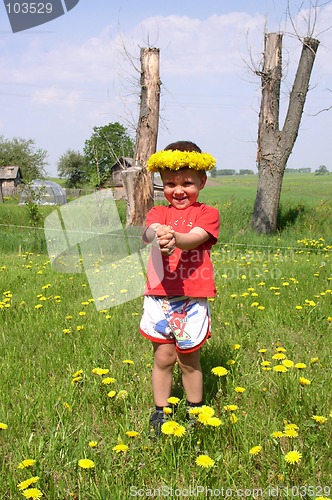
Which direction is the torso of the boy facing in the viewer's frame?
toward the camera

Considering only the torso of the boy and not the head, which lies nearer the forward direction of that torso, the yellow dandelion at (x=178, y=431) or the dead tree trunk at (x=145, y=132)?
the yellow dandelion

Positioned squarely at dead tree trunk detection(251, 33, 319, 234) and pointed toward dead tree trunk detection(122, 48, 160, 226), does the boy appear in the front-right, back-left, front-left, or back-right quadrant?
front-left

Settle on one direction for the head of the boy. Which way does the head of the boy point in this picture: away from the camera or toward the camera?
toward the camera

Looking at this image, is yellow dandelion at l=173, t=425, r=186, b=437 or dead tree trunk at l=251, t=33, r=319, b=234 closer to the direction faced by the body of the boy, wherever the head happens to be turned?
the yellow dandelion

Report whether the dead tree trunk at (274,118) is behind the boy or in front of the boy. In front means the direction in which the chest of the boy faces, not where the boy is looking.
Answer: behind

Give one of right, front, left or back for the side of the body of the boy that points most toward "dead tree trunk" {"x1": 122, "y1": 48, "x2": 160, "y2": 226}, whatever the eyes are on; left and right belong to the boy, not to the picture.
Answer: back

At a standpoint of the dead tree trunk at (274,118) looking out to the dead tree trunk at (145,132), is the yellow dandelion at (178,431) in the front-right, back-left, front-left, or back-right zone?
front-left

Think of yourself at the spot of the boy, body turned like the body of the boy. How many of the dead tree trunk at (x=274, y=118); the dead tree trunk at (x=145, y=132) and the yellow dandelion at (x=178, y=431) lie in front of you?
1

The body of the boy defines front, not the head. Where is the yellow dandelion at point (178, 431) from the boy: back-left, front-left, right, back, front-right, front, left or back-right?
front
